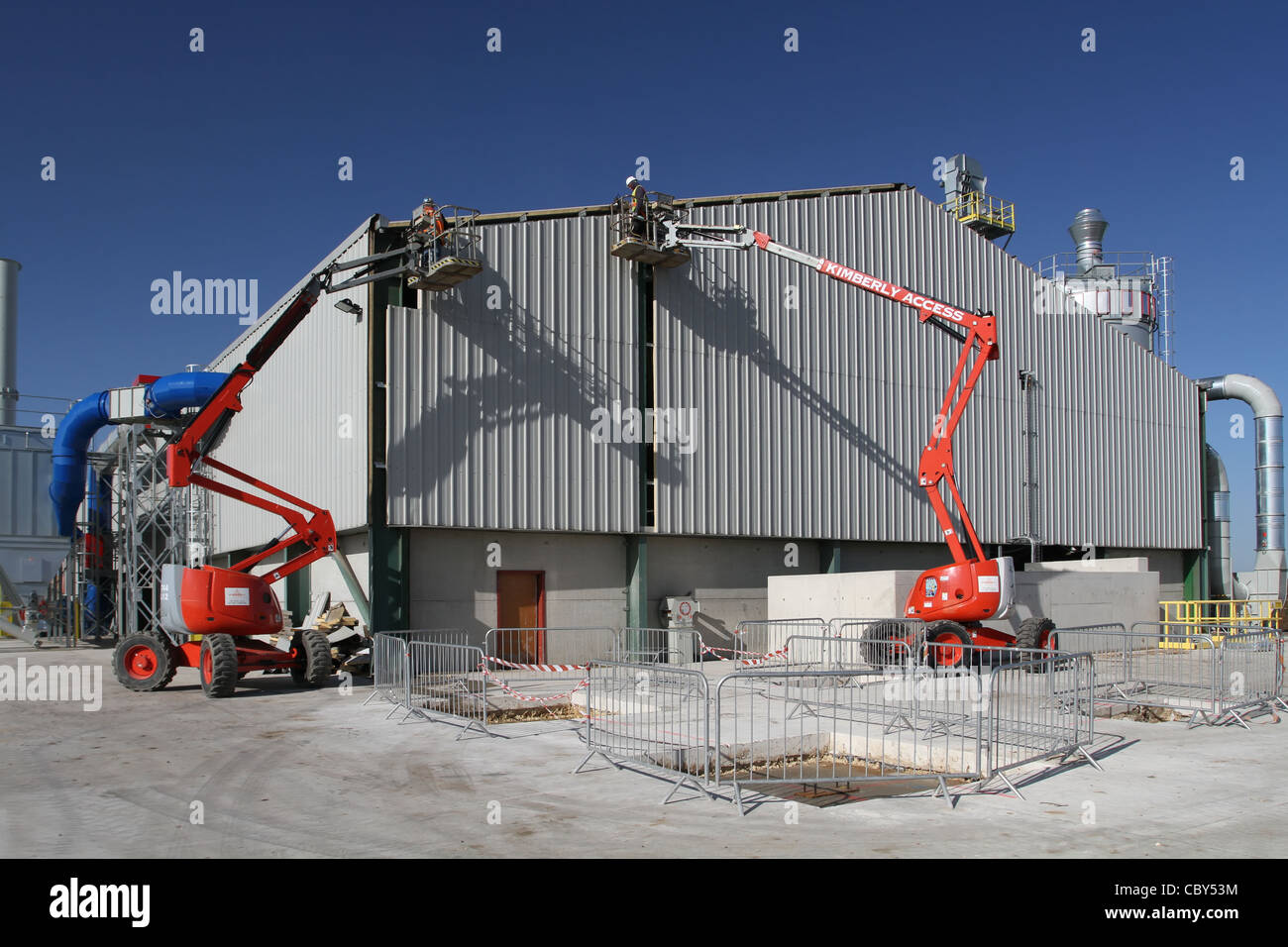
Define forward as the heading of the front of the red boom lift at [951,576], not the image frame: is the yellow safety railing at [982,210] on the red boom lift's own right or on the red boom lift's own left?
on the red boom lift's own right

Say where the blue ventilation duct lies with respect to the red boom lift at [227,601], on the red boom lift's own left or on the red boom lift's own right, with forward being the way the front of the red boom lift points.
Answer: on the red boom lift's own left

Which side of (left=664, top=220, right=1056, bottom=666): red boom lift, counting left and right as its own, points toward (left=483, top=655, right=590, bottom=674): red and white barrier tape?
front

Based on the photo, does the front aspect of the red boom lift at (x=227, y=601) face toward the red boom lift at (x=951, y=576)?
yes

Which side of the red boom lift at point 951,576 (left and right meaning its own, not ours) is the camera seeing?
left

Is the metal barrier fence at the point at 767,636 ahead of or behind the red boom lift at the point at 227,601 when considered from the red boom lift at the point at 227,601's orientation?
ahead

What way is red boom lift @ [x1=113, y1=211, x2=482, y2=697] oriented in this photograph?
to the viewer's right

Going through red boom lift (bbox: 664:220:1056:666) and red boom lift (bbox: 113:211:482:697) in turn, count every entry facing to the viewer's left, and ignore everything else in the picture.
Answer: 1
